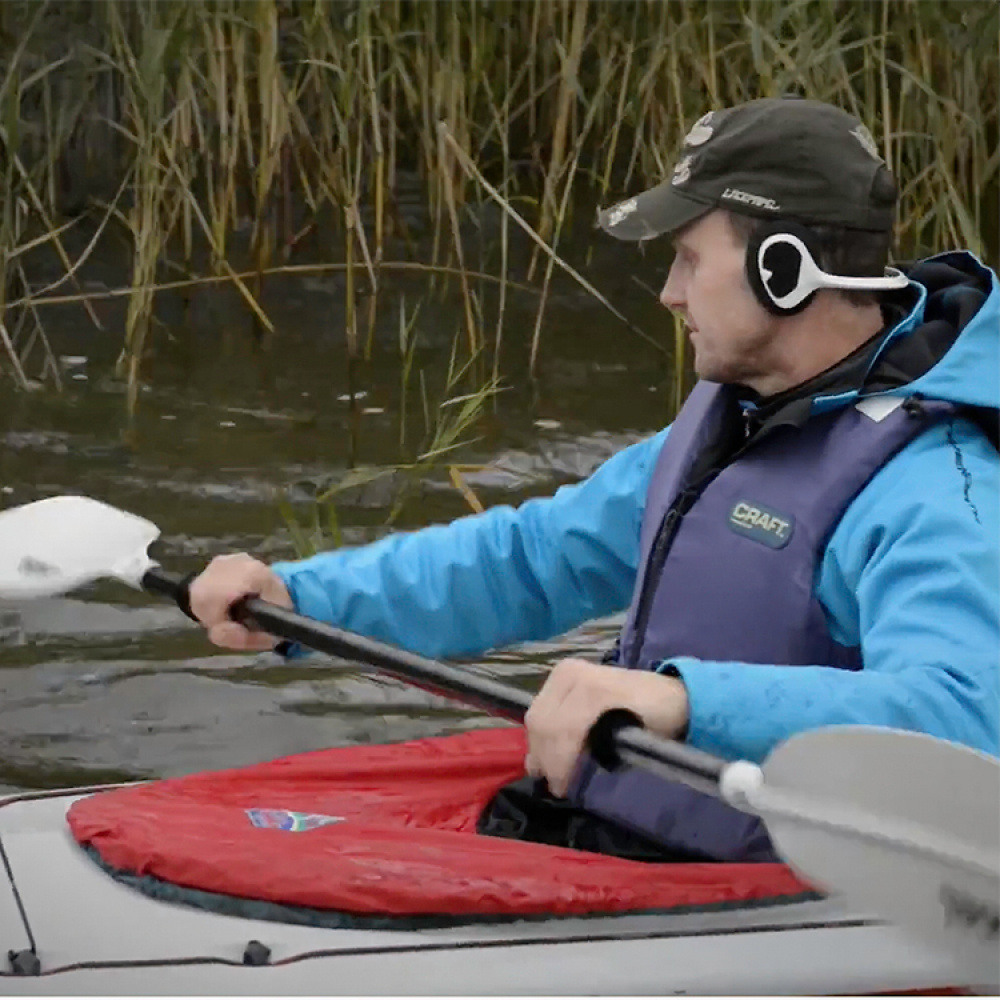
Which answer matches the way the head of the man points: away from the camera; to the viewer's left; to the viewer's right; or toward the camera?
to the viewer's left

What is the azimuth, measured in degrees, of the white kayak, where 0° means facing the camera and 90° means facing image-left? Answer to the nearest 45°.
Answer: approximately 90°
